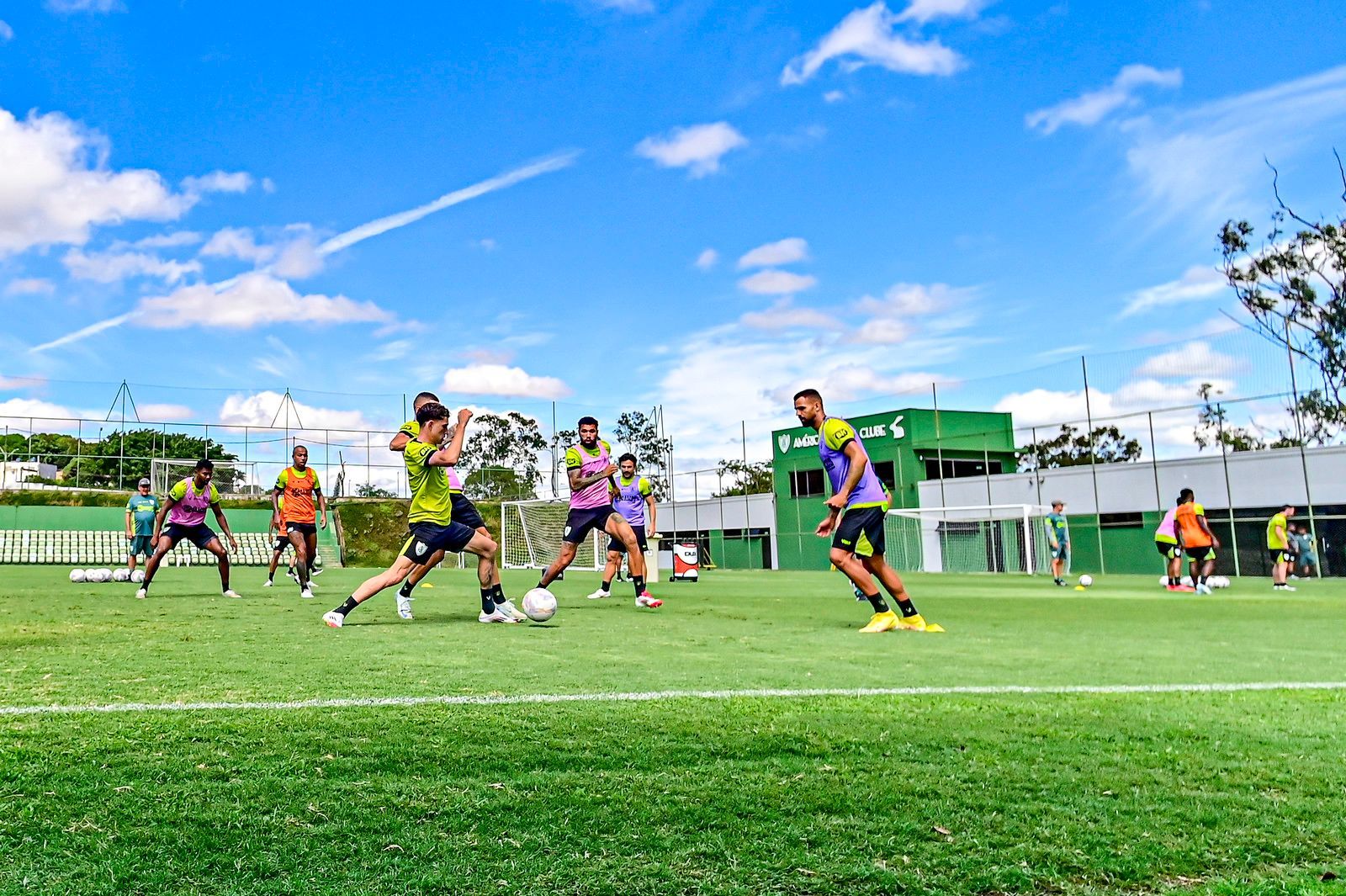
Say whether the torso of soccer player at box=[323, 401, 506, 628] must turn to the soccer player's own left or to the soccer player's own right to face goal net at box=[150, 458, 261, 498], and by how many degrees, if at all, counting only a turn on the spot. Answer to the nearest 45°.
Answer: approximately 90° to the soccer player's own left

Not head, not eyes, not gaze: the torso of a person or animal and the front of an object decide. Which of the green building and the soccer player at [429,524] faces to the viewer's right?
the soccer player

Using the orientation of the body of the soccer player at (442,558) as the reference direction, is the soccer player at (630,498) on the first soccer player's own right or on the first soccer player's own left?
on the first soccer player's own left

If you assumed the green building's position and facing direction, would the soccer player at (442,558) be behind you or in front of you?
in front

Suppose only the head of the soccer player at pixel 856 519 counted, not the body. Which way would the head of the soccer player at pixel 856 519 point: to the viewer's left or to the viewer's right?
to the viewer's left

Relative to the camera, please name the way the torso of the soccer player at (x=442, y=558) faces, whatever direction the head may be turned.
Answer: to the viewer's right

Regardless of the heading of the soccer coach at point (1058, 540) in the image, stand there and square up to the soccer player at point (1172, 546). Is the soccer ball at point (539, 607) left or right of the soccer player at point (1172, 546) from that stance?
right

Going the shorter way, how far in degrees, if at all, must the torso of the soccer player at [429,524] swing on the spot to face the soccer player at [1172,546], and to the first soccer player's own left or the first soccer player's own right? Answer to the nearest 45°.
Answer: approximately 45° to the first soccer player's own left

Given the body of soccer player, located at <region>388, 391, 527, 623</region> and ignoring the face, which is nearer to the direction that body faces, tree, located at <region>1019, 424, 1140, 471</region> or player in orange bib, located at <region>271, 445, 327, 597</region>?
the tree

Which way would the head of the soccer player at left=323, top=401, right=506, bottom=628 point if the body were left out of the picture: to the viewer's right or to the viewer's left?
to the viewer's right

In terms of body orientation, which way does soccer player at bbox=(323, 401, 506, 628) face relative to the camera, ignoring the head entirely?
to the viewer's right

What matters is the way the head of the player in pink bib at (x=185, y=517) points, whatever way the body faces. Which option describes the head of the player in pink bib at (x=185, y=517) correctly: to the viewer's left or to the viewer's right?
to the viewer's right
